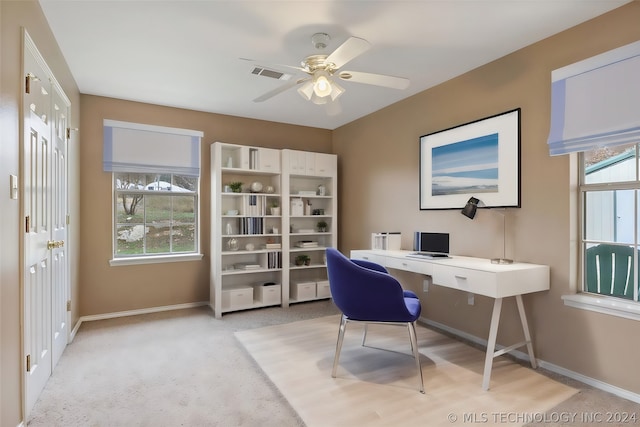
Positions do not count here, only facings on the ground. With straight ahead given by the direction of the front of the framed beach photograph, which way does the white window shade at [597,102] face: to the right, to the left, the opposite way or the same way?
the same way

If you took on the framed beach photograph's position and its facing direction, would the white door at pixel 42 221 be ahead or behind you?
ahead

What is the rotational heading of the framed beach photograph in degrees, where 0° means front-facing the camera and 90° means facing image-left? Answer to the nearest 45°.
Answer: approximately 45°

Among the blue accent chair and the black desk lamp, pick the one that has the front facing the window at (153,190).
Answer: the black desk lamp

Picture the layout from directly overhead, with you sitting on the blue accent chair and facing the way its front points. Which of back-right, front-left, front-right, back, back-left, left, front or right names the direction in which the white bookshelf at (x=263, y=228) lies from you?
back-left

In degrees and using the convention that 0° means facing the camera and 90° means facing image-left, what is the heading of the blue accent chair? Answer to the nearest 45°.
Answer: approximately 270°

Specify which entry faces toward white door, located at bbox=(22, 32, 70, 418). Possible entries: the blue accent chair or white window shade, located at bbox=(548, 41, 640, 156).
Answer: the white window shade

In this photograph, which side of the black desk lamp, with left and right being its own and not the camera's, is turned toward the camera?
left

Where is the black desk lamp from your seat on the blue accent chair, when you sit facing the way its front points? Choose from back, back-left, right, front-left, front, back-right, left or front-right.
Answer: front-left

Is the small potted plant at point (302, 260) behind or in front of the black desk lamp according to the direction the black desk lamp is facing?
in front

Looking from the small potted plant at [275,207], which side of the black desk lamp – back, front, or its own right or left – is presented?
front

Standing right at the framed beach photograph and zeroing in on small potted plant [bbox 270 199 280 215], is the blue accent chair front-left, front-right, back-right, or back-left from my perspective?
front-left

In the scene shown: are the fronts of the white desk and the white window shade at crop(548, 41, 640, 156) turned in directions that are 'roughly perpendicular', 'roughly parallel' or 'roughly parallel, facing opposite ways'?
roughly parallel

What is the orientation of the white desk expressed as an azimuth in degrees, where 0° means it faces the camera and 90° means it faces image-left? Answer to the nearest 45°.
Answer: approximately 45°

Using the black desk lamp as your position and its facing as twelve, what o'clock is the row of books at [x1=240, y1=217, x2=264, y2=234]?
The row of books is roughly at 12 o'clock from the black desk lamp.

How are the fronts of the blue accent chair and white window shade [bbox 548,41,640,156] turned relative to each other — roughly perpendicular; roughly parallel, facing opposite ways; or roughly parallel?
roughly parallel, facing opposite ways

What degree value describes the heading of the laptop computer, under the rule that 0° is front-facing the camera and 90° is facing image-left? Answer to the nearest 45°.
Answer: approximately 45°

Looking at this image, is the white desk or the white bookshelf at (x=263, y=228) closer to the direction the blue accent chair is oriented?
the white desk

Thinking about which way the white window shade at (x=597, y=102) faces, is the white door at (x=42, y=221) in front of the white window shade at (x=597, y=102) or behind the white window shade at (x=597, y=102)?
in front

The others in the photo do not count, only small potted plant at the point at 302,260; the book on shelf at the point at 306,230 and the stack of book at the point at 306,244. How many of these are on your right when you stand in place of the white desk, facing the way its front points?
3

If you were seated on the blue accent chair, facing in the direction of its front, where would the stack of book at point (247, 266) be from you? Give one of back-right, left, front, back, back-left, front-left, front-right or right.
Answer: back-left
